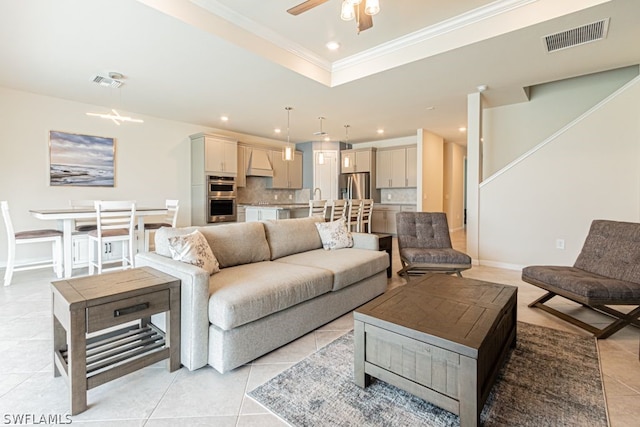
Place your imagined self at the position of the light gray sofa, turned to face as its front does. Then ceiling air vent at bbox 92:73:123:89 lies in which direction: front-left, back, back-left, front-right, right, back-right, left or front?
back

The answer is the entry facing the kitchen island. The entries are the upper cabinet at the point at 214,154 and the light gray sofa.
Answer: the upper cabinet

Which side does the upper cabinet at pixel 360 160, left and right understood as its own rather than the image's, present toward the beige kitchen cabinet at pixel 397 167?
left

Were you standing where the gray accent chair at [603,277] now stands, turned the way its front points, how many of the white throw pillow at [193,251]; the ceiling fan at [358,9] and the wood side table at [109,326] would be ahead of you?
3

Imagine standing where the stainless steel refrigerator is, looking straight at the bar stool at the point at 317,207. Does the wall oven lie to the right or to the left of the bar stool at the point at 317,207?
right

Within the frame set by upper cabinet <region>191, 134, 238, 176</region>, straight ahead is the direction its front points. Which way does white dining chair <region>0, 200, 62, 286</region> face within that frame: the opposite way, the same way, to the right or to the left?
to the left

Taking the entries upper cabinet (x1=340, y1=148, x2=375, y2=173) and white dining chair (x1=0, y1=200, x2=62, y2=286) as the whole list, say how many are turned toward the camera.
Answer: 1

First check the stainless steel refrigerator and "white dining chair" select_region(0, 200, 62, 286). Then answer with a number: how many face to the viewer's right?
1

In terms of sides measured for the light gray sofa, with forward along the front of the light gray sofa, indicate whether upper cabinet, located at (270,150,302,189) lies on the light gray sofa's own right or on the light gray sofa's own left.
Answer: on the light gray sofa's own left

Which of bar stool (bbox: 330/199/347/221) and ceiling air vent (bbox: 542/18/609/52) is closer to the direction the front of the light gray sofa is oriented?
the ceiling air vent

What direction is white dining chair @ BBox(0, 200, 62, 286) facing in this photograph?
to the viewer's right
